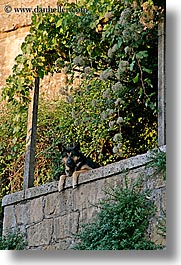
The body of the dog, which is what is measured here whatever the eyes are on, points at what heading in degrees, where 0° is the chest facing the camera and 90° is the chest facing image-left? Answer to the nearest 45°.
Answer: approximately 45°

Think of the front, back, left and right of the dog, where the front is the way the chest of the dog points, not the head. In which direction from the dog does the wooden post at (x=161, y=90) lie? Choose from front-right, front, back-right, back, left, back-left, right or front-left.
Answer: left
